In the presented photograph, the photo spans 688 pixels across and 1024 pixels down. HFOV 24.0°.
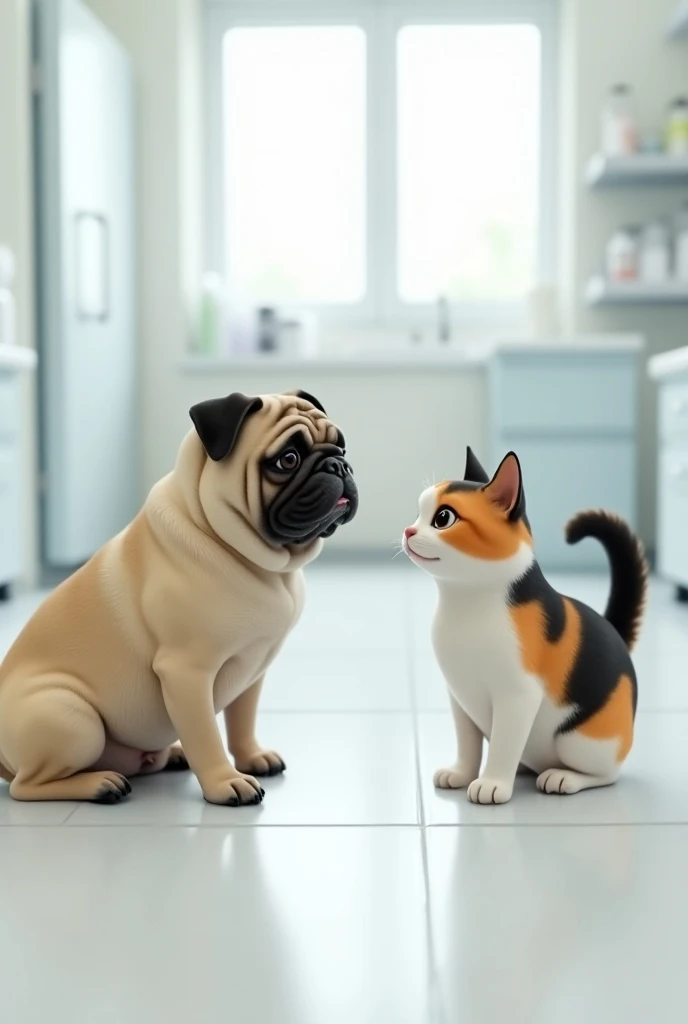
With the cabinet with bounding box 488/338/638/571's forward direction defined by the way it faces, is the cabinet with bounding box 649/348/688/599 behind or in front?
in front

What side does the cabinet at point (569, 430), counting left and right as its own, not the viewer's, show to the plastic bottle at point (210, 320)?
right

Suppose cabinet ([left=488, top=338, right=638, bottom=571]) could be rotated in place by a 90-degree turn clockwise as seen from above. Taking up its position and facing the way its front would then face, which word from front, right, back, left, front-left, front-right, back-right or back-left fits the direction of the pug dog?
left

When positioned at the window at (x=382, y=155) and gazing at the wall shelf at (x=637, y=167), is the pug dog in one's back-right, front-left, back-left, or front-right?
front-right

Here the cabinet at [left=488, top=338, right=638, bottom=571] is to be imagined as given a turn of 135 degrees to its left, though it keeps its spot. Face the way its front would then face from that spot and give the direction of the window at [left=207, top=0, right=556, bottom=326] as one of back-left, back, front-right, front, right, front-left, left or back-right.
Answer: left

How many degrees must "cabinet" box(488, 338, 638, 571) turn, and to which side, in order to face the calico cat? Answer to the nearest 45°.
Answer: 0° — it already faces it

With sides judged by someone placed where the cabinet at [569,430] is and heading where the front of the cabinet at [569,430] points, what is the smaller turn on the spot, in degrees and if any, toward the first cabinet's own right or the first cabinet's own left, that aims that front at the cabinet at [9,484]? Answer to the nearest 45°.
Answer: approximately 45° to the first cabinet's own right

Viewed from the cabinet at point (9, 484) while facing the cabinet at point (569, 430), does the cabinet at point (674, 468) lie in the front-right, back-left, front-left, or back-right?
front-right

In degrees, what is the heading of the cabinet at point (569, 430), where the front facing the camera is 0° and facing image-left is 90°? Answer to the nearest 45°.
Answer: approximately 0°
